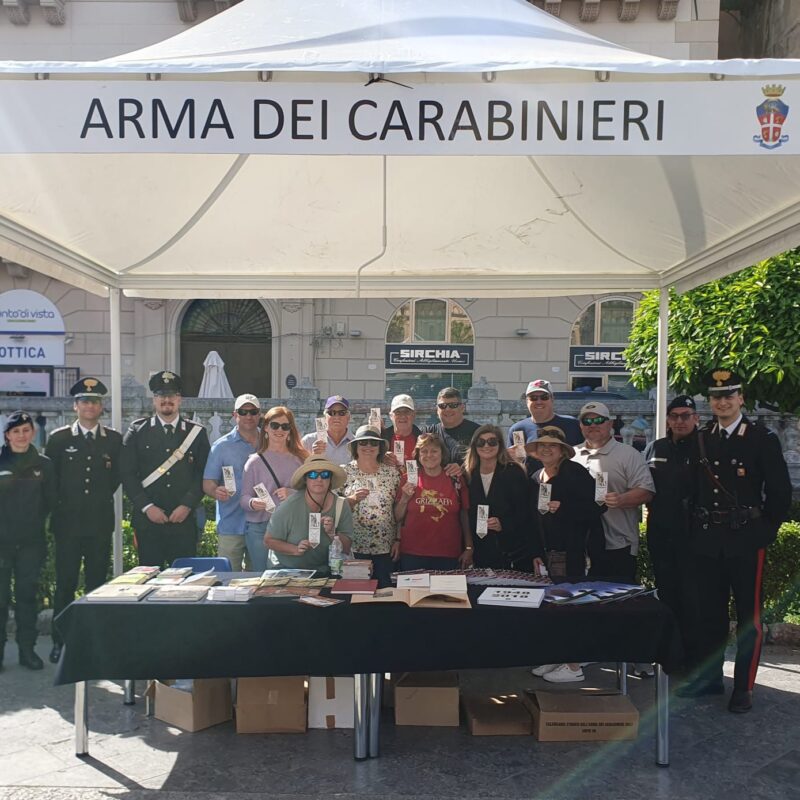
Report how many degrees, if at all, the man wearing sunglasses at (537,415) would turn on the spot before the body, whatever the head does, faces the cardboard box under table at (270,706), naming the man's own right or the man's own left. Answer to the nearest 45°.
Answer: approximately 45° to the man's own right

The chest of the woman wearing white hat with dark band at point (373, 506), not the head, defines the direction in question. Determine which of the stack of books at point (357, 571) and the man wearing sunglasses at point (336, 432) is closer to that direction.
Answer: the stack of books

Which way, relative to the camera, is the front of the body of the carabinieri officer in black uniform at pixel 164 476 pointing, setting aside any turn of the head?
toward the camera

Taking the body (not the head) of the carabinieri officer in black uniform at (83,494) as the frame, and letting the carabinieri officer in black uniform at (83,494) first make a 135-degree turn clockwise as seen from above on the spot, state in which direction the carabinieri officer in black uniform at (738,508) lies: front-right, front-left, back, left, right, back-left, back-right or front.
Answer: back

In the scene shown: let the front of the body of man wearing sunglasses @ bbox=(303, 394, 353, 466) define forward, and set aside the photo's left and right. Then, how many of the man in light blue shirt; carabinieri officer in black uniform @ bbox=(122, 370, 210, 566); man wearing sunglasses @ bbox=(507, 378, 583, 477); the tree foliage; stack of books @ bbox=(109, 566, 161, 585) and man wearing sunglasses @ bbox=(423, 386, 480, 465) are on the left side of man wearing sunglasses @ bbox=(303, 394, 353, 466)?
3

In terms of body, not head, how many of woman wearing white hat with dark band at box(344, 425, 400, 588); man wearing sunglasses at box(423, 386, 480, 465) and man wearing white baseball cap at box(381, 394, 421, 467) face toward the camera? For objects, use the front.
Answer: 3

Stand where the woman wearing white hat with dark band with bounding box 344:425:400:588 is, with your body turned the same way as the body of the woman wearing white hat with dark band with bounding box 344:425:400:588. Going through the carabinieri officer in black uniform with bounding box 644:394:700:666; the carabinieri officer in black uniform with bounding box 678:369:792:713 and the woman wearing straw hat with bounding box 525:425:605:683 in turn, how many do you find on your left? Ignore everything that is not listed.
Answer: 3

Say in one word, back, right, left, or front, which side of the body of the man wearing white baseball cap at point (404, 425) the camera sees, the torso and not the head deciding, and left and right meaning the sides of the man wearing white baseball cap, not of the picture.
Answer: front

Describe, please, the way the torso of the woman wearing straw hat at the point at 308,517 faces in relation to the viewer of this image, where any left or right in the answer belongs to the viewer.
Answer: facing the viewer

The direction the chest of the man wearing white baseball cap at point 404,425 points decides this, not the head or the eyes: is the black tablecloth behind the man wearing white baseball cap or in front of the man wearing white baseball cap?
in front

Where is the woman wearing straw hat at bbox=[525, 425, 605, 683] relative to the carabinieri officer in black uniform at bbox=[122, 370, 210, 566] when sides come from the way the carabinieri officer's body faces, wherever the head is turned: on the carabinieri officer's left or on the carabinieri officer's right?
on the carabinieri officer's left

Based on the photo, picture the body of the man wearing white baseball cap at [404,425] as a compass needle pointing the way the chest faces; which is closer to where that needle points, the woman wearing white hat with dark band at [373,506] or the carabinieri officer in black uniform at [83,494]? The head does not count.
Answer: the woman wearing white hat with dark band

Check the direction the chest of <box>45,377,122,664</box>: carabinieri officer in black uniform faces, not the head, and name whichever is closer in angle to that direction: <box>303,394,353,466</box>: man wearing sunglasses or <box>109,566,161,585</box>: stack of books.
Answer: the stack of books

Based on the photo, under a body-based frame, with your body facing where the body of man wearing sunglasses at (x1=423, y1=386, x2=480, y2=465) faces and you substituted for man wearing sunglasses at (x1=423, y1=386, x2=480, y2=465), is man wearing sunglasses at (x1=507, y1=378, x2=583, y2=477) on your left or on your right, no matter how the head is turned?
on your left
